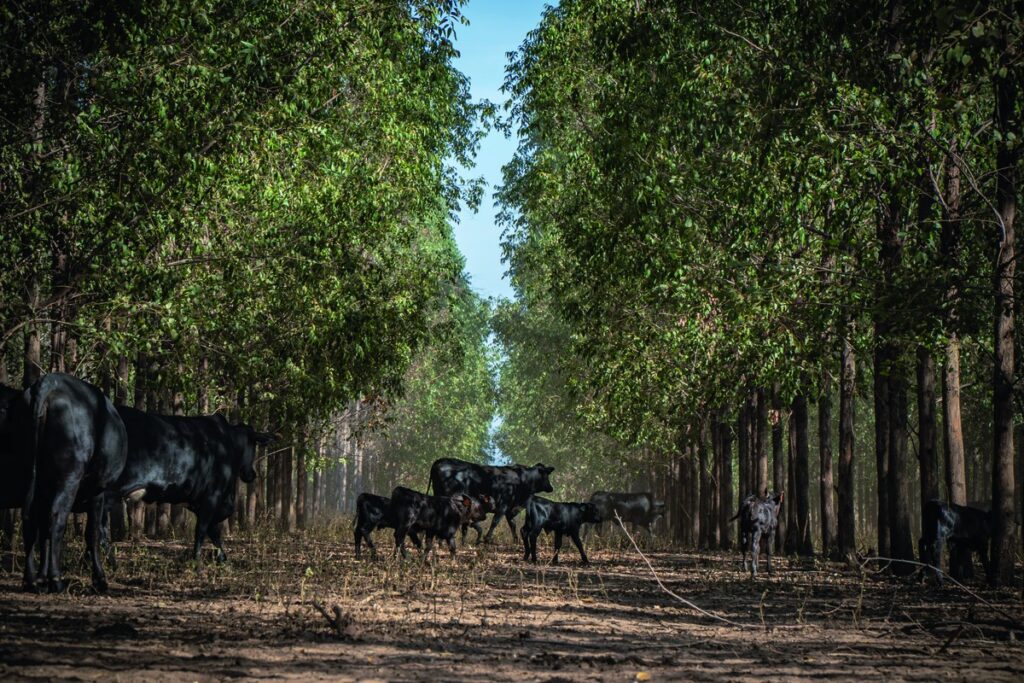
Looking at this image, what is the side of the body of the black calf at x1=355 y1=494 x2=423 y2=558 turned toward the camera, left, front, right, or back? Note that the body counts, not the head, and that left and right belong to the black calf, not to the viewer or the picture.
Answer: right

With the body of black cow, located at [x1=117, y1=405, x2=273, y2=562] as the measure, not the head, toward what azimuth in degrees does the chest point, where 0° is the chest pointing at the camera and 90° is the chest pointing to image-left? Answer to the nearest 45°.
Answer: approximately 270°

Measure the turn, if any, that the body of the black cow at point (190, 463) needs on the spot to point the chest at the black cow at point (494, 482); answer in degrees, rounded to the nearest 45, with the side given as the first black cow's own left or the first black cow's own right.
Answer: approximately 45° to the first black cow's own left

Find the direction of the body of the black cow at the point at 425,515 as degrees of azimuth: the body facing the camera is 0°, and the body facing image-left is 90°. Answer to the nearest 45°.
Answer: approximately 270°

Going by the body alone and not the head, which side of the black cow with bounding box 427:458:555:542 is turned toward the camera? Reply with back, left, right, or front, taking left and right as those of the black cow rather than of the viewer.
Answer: right

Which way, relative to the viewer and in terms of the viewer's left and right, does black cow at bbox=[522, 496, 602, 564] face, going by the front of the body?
facing to the right of the viewer

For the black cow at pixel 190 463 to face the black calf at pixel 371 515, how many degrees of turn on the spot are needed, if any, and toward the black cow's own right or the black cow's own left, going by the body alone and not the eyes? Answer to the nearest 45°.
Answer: approximately 45° to the black cow's own left

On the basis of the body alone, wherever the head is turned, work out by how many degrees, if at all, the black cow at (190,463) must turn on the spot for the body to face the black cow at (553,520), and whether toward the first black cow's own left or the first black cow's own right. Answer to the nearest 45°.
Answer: approximately 45° to the first black cow's own left

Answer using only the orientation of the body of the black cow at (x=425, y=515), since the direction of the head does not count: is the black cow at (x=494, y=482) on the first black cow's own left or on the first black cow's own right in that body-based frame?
on the first black cow's own left
